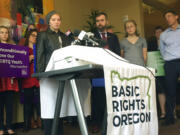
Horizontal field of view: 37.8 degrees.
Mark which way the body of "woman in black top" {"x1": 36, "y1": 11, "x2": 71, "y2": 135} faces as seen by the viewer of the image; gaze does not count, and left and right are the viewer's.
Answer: facing the viewer and to the right of the viewer

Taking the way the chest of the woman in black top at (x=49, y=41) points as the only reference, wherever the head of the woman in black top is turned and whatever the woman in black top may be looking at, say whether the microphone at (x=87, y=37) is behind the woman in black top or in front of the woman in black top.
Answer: in front

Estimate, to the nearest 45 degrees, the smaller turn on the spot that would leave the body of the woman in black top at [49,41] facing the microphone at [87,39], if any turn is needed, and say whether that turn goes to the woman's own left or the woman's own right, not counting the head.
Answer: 0° — they already face it
